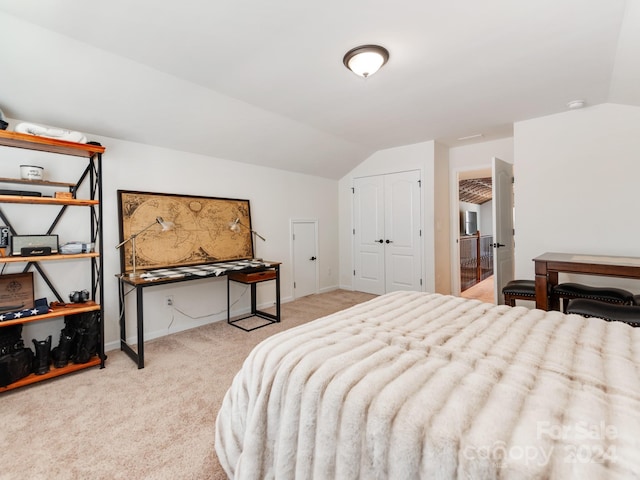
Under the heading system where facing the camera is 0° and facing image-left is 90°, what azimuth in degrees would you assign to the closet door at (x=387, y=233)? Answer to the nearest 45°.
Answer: approximately 45°

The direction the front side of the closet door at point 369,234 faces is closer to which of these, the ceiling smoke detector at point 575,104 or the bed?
the bed

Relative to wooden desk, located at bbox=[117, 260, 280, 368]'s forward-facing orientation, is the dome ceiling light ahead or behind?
ahead

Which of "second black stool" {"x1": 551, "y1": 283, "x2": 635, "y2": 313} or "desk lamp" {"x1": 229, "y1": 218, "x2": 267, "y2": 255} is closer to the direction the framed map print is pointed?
the second black stool

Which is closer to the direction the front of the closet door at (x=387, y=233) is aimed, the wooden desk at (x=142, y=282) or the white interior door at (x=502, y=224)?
the wooden desk

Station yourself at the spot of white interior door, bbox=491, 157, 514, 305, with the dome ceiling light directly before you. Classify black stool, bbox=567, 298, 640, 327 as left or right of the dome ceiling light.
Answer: left

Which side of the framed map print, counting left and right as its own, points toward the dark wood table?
front

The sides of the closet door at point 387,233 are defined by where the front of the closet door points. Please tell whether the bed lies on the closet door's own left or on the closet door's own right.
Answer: on the closet door's own left

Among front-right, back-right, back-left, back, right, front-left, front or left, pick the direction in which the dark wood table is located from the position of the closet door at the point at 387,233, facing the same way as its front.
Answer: left

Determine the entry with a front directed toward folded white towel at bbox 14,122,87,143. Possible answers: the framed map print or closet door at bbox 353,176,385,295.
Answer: the closet door

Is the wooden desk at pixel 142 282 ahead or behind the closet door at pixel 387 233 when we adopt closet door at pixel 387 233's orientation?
ahead
